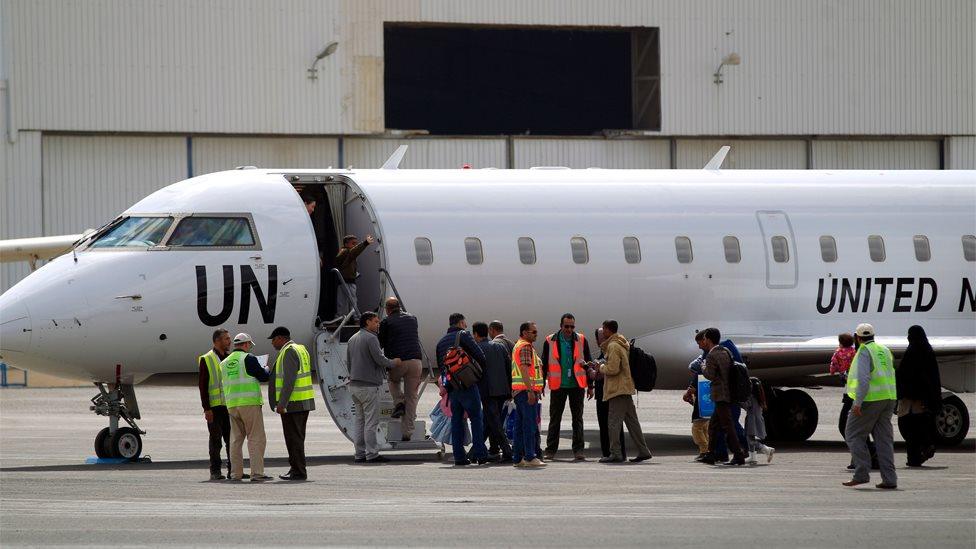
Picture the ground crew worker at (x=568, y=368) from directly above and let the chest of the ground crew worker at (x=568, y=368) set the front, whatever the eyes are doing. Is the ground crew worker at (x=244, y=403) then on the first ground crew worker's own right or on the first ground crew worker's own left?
on the first ground crew worker's own right

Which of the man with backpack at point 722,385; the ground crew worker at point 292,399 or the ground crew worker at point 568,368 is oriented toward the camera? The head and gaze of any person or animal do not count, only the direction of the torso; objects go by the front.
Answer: the ground crew worker at point 568,368

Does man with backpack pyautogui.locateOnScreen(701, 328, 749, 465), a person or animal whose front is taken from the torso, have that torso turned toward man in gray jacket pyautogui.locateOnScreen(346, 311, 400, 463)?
yes

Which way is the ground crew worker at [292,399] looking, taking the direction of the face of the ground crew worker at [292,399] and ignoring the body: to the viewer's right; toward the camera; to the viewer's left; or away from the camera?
to the viewer's left

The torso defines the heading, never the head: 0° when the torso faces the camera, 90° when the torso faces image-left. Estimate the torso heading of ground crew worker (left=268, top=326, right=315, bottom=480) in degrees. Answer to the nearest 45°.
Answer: approximately 90°

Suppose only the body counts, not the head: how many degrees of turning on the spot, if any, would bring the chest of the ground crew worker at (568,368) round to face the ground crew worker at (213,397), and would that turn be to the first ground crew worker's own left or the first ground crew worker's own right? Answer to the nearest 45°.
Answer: approximately 45° to the first ground crew worker's own right

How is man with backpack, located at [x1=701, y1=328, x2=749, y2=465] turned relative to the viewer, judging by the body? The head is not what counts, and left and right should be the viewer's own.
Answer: facing to the left of the viewer

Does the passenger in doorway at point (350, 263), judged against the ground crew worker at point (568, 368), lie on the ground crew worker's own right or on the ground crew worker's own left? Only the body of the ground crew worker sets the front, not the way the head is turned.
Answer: on the ground crew worker's own right

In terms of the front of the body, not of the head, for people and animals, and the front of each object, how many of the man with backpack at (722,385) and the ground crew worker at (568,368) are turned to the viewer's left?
1

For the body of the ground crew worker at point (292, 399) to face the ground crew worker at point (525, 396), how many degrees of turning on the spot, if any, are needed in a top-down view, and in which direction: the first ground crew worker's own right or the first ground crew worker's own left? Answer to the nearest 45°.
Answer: approximately 180°
